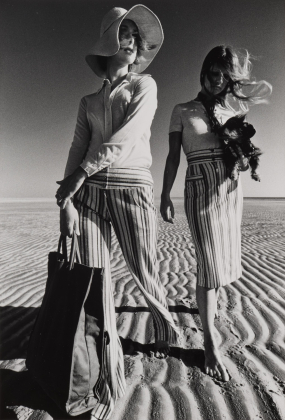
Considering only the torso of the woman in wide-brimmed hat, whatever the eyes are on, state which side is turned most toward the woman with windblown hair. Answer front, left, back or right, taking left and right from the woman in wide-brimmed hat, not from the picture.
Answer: left

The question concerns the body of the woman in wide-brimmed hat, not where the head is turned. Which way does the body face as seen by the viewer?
toward the camera

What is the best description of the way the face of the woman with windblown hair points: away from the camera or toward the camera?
toward the camera
